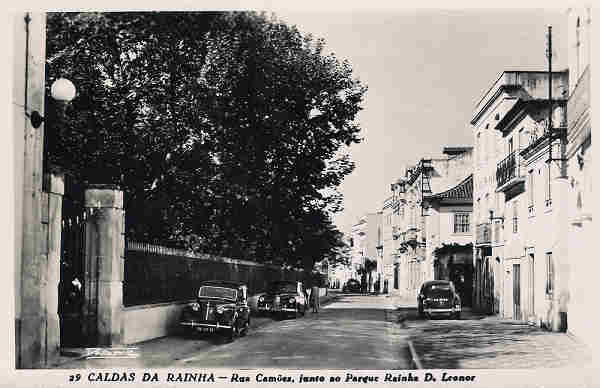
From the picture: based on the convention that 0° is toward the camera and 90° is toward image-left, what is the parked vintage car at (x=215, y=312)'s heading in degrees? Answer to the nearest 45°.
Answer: approximately 45°

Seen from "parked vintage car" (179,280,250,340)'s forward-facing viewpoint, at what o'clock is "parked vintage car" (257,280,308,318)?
"parked vintage car" (257,280,308,318) is roughly at 5 o'clock from "parked vintage car" (179,280,250,340).

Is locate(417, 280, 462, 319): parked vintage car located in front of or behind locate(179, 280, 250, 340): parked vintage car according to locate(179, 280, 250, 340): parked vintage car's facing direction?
behind

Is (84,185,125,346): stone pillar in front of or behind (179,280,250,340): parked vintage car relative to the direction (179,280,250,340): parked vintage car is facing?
in front

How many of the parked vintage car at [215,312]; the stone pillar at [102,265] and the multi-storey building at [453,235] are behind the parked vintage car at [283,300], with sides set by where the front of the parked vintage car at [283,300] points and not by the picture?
1

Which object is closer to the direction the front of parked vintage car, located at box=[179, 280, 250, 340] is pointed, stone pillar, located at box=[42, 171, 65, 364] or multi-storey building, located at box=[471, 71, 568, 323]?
the stone pillar

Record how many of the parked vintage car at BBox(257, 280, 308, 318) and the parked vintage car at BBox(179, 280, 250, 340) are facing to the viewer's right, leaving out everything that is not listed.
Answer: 0

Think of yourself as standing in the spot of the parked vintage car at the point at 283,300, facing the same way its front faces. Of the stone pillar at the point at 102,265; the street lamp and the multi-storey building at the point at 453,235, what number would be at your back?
1

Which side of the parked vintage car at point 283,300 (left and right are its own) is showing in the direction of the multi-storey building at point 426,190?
back

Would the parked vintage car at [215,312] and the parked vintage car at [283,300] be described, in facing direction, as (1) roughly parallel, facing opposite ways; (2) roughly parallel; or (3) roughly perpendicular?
roughly parallel

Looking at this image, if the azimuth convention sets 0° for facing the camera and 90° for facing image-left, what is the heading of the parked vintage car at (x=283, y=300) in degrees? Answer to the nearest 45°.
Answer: approximately 45°

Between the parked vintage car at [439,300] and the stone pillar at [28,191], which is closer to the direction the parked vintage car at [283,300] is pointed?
the stone pillar
